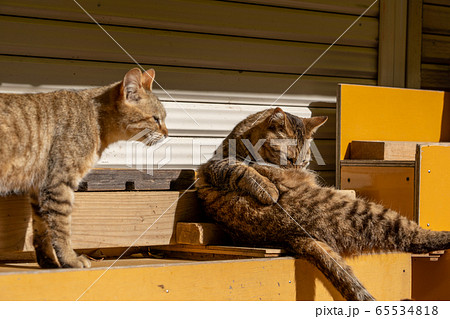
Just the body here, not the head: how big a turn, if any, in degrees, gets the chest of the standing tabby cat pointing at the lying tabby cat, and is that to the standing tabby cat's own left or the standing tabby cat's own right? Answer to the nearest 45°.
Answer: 0° — it already faces it

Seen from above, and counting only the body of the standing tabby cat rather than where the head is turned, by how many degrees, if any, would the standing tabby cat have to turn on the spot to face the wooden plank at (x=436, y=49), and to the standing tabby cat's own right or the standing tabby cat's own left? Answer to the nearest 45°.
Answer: approximately 45° to the standing tabby cat's own left

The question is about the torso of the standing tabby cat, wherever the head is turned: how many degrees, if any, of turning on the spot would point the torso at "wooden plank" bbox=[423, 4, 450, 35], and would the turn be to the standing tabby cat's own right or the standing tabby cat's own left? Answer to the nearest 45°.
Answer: approximately 45° to the standing tabby cat's own left

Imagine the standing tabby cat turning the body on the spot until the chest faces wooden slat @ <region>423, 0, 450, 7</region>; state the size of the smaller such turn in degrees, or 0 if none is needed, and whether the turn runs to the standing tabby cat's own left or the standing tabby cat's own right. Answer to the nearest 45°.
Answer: approximately 45° to the standing tabby cat's own left

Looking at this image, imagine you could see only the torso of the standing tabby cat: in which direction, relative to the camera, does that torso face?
to the viewer's right
